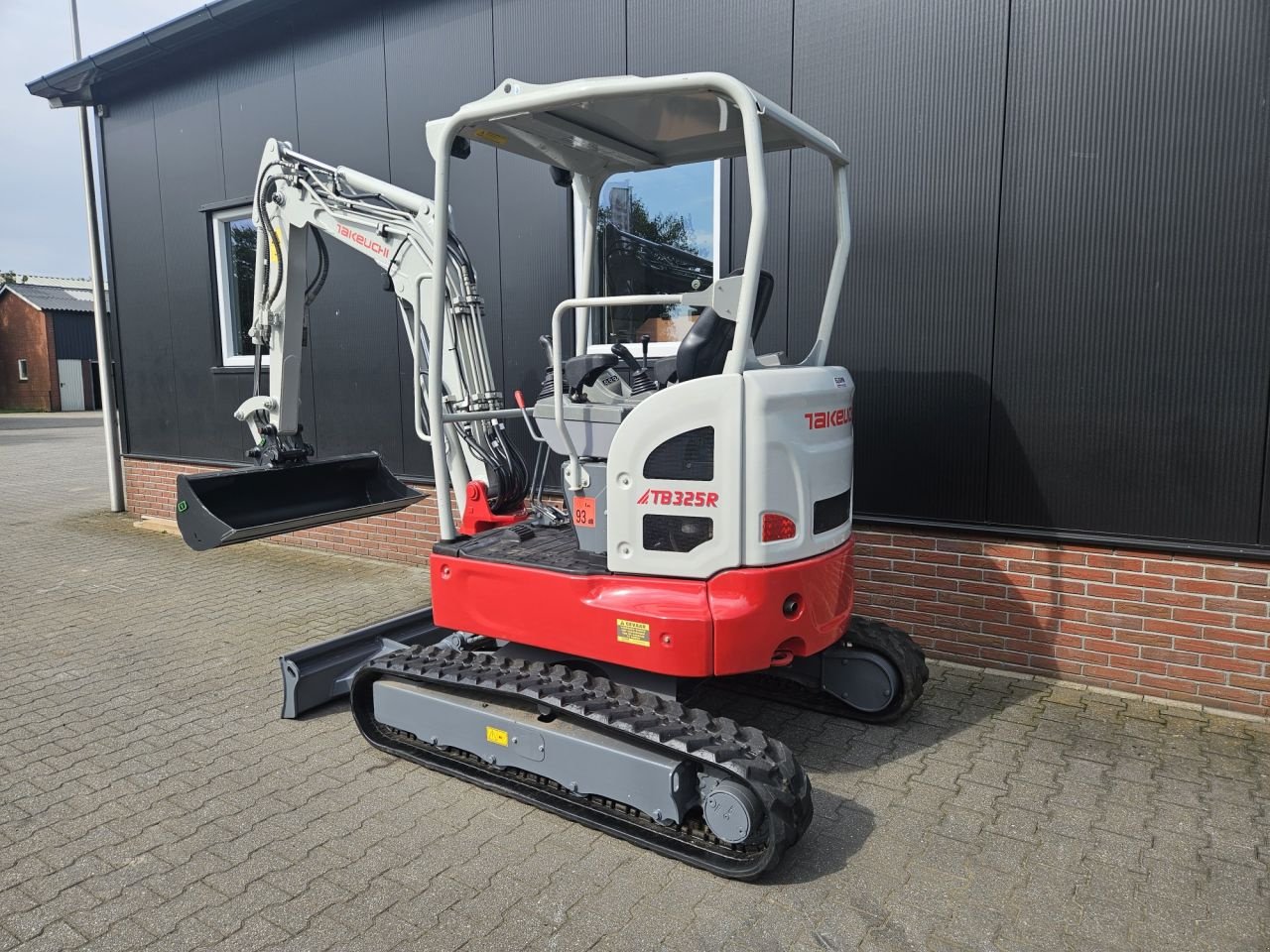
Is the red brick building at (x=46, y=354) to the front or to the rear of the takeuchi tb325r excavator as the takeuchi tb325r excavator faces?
to the front

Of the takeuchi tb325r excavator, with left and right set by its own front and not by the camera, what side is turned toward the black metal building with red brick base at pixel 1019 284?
right

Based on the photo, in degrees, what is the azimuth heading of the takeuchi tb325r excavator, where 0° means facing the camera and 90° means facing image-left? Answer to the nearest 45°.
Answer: approximately 135°

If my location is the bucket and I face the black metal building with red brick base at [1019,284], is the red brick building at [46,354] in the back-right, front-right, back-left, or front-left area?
back-left
